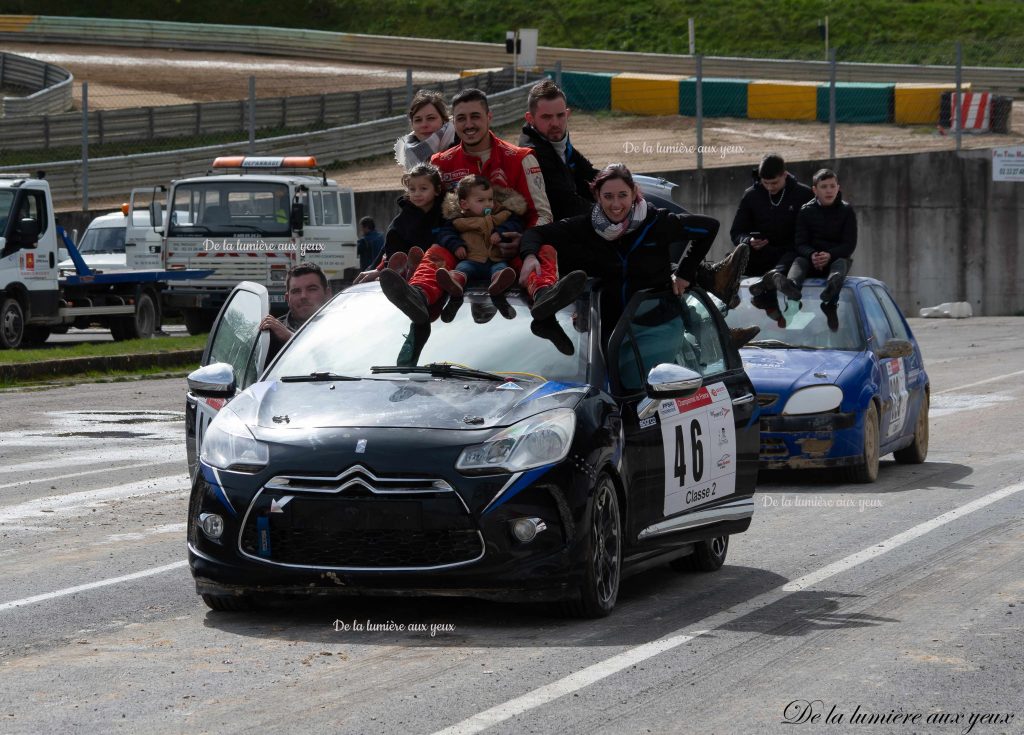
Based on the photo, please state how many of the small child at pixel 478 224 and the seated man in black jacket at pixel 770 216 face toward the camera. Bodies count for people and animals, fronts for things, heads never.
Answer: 2

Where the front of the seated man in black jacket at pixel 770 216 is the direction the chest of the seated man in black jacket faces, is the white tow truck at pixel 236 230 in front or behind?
behind

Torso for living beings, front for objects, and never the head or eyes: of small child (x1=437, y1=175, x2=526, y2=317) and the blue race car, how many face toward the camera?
2

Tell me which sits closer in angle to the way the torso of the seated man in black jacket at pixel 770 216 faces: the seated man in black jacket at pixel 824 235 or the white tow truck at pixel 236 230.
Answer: the seated man in black jacket

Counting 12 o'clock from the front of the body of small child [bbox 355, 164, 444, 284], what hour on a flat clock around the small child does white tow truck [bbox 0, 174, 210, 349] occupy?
The white tow truck is roughly at 4 o'clock from the small child.

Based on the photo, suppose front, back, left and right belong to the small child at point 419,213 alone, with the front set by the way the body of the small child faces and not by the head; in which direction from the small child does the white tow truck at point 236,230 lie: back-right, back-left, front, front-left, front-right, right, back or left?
back-right

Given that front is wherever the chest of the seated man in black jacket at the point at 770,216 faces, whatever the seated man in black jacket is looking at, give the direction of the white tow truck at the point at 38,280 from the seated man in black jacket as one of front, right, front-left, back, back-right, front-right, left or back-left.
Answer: back-right

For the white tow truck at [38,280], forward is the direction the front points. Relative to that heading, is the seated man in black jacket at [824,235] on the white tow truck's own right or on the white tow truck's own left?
on the white tow truck's own left

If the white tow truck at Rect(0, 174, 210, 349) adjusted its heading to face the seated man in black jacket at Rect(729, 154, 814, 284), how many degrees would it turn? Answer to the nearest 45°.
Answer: approximately 90° to its left
